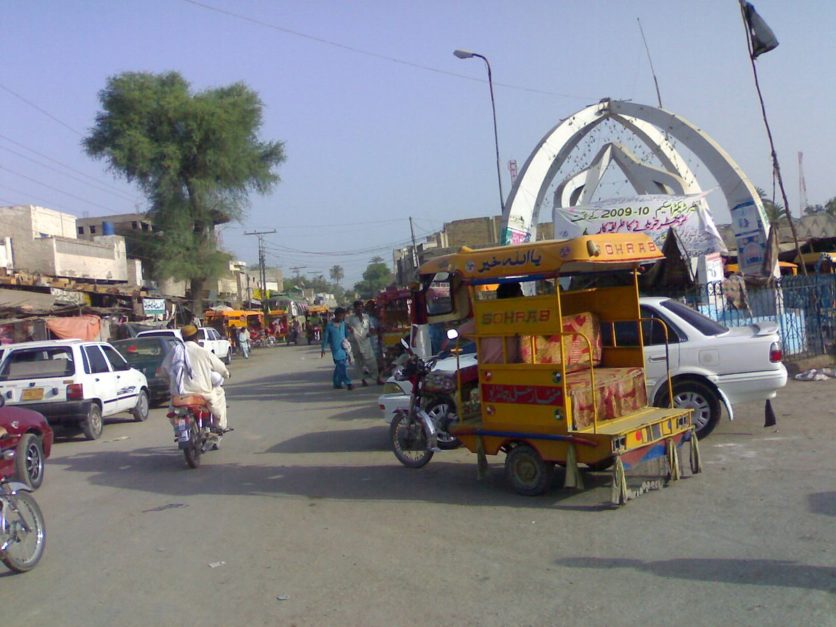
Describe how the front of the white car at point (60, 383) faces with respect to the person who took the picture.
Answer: facing away from the viewer and to the right of the viewer

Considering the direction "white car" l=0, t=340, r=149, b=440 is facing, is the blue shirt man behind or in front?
in front

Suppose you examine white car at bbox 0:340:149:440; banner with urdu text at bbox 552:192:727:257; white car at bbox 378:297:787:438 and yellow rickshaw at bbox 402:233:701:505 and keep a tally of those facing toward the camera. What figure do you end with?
1

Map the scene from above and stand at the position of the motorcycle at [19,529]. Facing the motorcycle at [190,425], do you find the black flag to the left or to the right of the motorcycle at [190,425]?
right

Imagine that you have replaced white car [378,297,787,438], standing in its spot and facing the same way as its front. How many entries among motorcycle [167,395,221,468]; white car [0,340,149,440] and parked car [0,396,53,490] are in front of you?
3

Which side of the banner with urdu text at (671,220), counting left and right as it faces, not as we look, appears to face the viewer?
front

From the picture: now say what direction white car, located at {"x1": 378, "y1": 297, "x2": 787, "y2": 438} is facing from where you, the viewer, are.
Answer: facing to the left of the viewer

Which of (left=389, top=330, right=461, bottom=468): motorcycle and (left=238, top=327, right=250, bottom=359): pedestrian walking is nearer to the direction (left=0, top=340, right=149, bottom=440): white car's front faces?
the pedestrian walking

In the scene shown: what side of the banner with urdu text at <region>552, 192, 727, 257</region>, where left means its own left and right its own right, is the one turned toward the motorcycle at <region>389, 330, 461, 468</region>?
front

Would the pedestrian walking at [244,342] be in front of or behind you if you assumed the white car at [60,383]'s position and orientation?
in front

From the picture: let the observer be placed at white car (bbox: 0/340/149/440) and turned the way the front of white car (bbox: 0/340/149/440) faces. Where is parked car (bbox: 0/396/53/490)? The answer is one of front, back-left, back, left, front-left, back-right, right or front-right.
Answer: back-right

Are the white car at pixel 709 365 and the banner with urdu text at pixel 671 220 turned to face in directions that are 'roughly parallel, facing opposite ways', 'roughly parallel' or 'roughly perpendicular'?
roughly perpendicular

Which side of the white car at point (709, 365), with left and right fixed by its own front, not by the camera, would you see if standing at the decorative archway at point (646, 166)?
right

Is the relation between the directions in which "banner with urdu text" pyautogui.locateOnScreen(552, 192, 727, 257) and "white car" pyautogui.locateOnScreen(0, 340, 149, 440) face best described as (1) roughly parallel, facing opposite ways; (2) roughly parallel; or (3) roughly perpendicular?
roughly parallel, facing opposite ways

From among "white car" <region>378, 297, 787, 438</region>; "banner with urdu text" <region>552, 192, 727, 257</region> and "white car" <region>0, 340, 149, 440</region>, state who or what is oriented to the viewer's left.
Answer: "white car" <region>378, 297, 787, 438</region>

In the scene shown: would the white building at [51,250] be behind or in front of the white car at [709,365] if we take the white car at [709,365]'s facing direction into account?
in front

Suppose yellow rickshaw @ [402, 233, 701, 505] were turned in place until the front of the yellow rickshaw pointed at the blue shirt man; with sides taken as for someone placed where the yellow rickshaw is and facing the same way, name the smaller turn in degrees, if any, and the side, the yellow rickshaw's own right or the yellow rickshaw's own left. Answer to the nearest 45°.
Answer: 0° — it already faces them

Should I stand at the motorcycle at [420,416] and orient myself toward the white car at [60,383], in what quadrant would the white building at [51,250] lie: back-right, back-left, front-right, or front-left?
front-right

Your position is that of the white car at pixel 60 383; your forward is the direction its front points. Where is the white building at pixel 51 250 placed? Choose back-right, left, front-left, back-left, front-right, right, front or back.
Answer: front-left

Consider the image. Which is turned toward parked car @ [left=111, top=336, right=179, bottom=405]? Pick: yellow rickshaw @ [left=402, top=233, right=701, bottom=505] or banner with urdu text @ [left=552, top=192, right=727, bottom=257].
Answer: the yellow rickshaw
